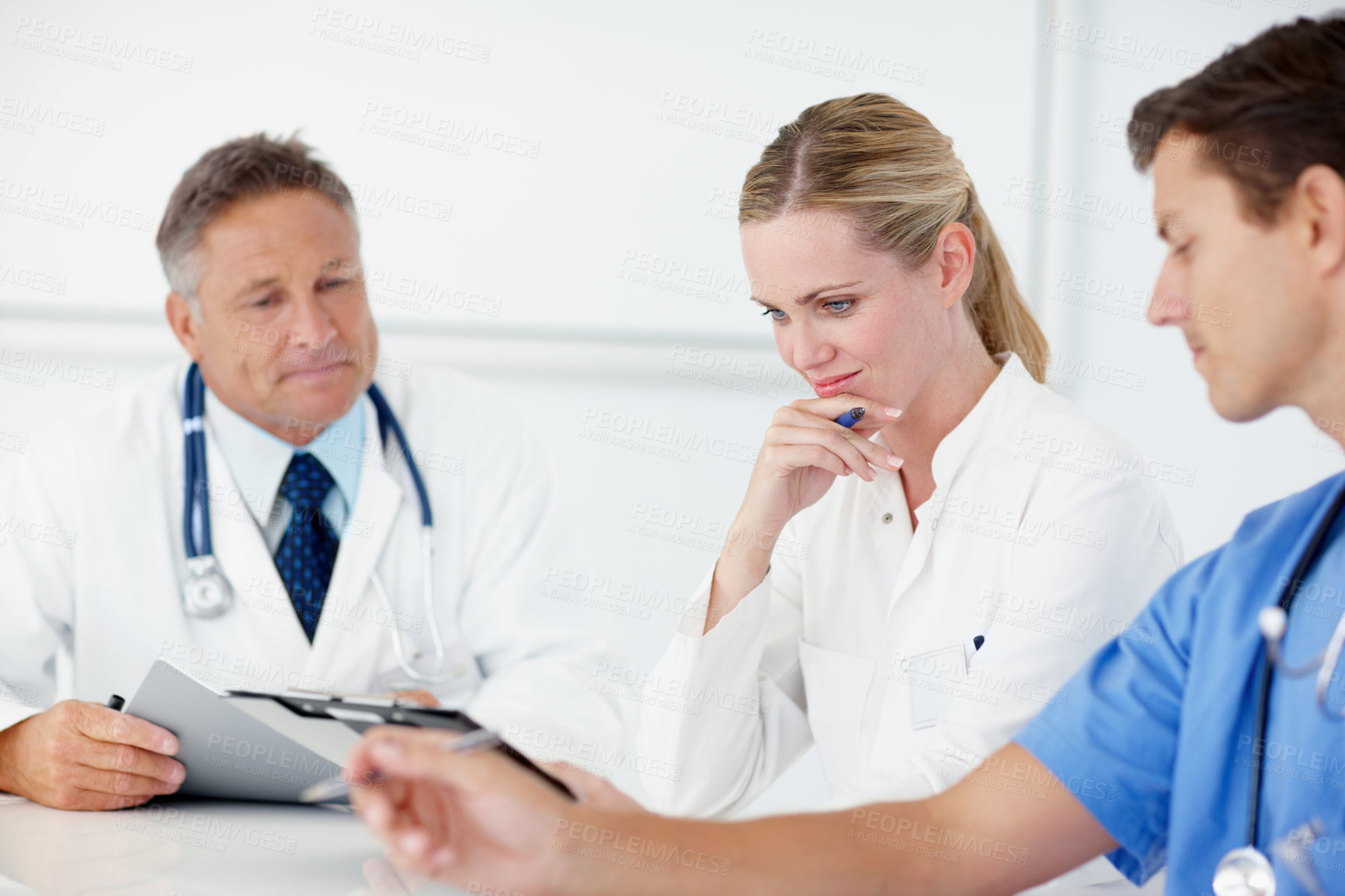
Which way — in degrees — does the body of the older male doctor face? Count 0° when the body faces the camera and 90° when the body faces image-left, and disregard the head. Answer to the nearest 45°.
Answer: approximately 0°

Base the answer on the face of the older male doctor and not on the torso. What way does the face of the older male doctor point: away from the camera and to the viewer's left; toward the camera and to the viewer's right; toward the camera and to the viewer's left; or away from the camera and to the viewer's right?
toward the camera and to the viewer's right

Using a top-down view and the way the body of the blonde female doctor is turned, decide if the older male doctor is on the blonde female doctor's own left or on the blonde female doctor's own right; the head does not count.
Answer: on the blonde female doctor's own right

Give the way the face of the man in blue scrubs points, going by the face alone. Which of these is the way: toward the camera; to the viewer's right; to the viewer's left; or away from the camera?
to the viewer's left

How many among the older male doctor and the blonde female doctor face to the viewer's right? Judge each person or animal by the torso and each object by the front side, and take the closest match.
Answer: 0

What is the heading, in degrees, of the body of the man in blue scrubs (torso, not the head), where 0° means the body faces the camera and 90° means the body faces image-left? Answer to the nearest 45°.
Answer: approximately 45°

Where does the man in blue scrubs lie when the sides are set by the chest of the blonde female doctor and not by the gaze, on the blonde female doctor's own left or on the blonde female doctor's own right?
on the blonde female doctor's own left

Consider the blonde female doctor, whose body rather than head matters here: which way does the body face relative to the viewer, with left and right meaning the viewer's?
facing the viewer and to the left of the viewer

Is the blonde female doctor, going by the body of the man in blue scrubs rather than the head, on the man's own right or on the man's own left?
on the man's own right
